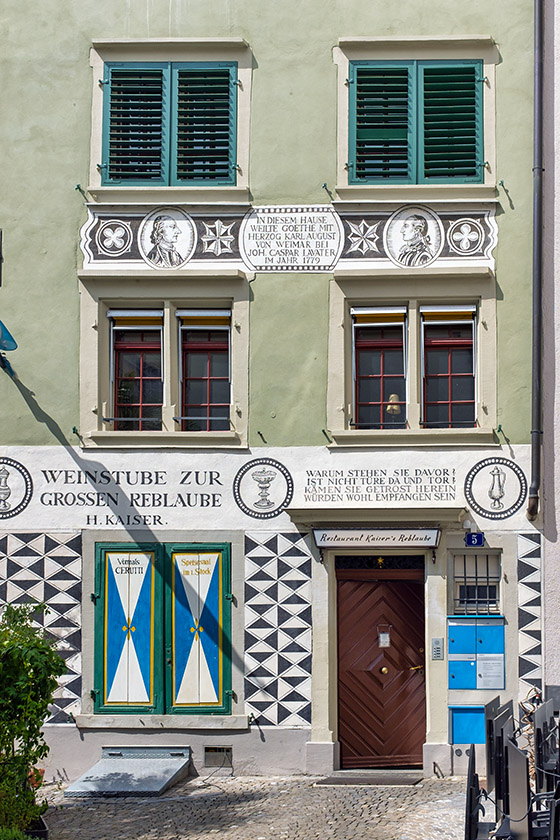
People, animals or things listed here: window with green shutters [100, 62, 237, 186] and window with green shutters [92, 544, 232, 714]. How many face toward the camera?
2

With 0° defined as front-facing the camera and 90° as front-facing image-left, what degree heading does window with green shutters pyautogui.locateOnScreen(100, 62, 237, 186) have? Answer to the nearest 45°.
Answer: approximately 0°

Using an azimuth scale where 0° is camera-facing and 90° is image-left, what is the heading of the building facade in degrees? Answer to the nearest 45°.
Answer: approximately 0°

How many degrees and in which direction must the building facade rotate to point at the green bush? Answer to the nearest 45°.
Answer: approximately 45° to its right
